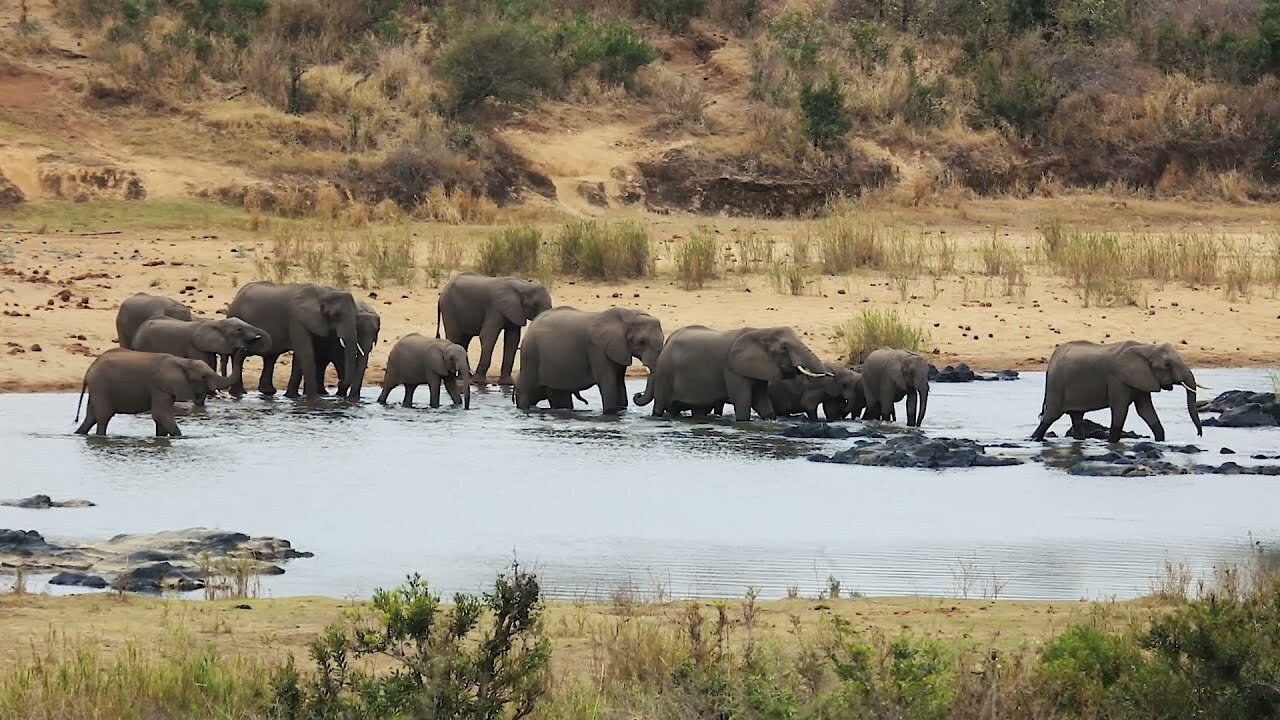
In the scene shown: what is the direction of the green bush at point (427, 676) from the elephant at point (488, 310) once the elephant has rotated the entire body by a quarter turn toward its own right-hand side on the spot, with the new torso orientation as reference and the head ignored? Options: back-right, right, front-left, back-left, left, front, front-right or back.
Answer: front

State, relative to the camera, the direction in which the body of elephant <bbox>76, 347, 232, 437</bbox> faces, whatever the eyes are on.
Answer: to the viewer's right

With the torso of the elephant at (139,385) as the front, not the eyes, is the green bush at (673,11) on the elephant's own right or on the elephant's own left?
on the elephant's own left

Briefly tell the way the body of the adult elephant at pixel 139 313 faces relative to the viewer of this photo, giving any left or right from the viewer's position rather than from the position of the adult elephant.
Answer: facing to the right of the viewer

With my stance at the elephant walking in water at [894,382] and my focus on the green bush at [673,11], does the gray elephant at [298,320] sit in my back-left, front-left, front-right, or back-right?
front-left

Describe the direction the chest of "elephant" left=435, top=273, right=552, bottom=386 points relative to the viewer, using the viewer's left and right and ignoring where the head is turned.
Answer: facing to the right of the viewer

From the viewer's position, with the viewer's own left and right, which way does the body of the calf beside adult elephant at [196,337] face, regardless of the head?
facing to the right of the viewer

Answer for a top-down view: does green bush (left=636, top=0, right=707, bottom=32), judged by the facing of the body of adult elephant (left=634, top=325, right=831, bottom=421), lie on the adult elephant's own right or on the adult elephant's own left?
on the adult elephant's own left

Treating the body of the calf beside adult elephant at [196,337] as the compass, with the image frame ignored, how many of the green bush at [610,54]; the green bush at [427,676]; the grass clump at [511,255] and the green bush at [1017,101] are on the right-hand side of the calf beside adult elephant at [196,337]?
1

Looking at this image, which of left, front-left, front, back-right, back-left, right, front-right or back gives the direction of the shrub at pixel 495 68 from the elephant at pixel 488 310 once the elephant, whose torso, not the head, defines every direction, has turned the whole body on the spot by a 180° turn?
right

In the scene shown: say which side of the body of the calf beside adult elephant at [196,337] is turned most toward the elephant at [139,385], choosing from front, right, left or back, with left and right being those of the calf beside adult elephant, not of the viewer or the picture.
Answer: right

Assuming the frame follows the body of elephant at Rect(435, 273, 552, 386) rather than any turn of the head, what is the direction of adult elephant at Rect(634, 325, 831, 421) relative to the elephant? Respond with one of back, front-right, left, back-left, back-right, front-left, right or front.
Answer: front-right

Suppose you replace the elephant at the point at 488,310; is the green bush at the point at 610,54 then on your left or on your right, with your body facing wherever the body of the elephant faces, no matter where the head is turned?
on your left

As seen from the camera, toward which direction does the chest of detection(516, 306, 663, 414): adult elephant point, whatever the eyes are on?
to the viewer's right

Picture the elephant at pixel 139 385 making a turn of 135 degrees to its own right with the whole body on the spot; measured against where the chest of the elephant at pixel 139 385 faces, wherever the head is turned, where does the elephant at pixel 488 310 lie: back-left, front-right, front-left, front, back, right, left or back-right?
back
